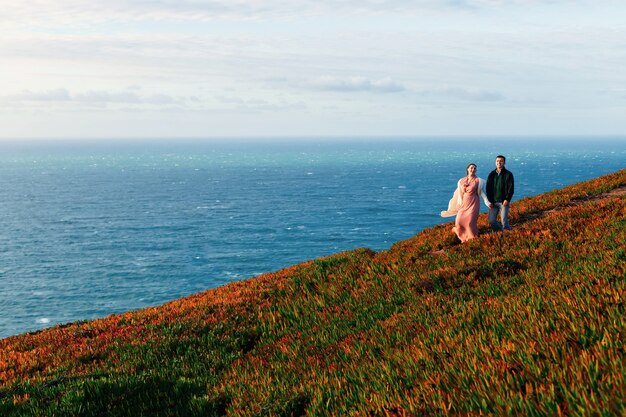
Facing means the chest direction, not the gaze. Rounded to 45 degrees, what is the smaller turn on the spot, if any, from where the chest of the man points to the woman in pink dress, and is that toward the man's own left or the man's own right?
approximately 45° to the man's own right

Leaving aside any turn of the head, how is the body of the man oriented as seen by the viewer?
toward the camera

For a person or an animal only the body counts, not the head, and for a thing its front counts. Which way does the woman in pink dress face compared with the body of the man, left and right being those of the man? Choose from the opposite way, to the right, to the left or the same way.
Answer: the same way

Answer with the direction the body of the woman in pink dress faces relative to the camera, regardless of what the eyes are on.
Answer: toward the camera

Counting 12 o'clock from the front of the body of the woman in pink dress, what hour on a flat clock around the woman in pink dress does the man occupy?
The man is roughly at 8 o'clock from the woman in pink dress.

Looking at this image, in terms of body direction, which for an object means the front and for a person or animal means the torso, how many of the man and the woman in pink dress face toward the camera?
2
